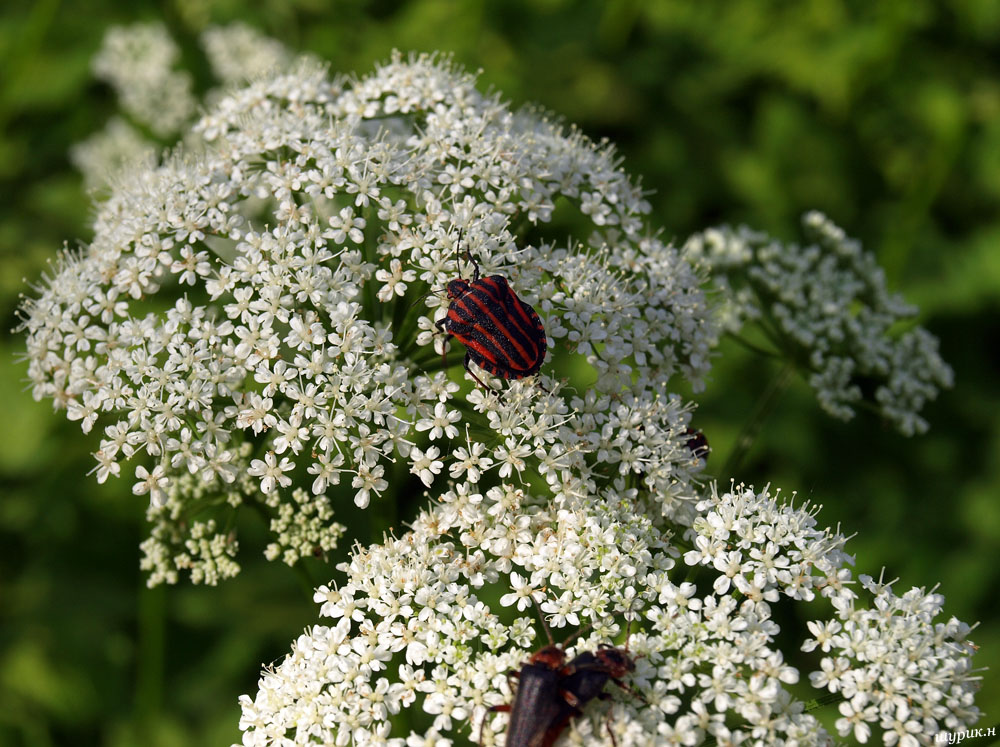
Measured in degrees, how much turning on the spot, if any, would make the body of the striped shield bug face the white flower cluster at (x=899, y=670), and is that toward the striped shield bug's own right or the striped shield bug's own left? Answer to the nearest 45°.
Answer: approximately 135° to the striped shield bug's own right

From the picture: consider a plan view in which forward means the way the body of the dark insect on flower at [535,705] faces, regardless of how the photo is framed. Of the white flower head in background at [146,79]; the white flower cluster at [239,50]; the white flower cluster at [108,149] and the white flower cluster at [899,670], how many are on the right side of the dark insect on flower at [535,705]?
1

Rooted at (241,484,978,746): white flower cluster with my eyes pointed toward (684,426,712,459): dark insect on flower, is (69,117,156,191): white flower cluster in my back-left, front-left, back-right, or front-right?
front-left

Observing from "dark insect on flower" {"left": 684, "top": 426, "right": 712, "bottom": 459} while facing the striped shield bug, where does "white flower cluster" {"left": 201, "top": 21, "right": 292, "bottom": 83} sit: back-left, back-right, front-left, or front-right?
front-right

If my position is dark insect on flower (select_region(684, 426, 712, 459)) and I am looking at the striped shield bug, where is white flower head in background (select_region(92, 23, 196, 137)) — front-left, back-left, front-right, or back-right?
front-right

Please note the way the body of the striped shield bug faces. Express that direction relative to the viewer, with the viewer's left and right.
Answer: facing away from the viewer and to the left of the viewer

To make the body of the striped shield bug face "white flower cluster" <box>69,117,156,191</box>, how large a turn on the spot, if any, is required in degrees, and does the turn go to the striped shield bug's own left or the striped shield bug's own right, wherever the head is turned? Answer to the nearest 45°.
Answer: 0° — it already faces it

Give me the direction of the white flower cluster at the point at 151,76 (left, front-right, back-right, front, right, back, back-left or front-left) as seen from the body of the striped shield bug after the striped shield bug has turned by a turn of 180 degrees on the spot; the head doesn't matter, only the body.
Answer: back

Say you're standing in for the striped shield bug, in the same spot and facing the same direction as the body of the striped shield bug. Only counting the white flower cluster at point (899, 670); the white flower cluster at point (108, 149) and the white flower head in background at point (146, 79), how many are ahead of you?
2

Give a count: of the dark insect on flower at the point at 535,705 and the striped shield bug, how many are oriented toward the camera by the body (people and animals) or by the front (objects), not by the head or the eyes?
0

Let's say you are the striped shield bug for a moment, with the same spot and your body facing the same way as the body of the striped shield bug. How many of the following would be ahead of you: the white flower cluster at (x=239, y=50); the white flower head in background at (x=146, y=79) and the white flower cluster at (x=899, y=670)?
2

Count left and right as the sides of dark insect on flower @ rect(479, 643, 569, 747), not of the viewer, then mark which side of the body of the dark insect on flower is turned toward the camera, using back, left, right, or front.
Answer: back

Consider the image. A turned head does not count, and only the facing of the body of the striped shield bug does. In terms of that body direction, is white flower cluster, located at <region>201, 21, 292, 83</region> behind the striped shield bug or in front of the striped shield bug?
in front
